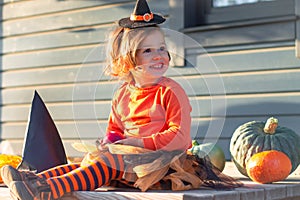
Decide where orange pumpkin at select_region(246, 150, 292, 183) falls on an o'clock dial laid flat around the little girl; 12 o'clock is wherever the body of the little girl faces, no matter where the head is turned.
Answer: The orange pumpkin is roughly at 7 o'clock from the little girl.

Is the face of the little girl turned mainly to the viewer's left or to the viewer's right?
to the viewer's right

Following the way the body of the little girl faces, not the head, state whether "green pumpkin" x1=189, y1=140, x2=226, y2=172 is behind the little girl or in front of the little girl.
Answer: behind

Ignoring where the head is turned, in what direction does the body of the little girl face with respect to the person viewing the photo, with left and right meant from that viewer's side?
facing the viewer and to the left of the viewer
